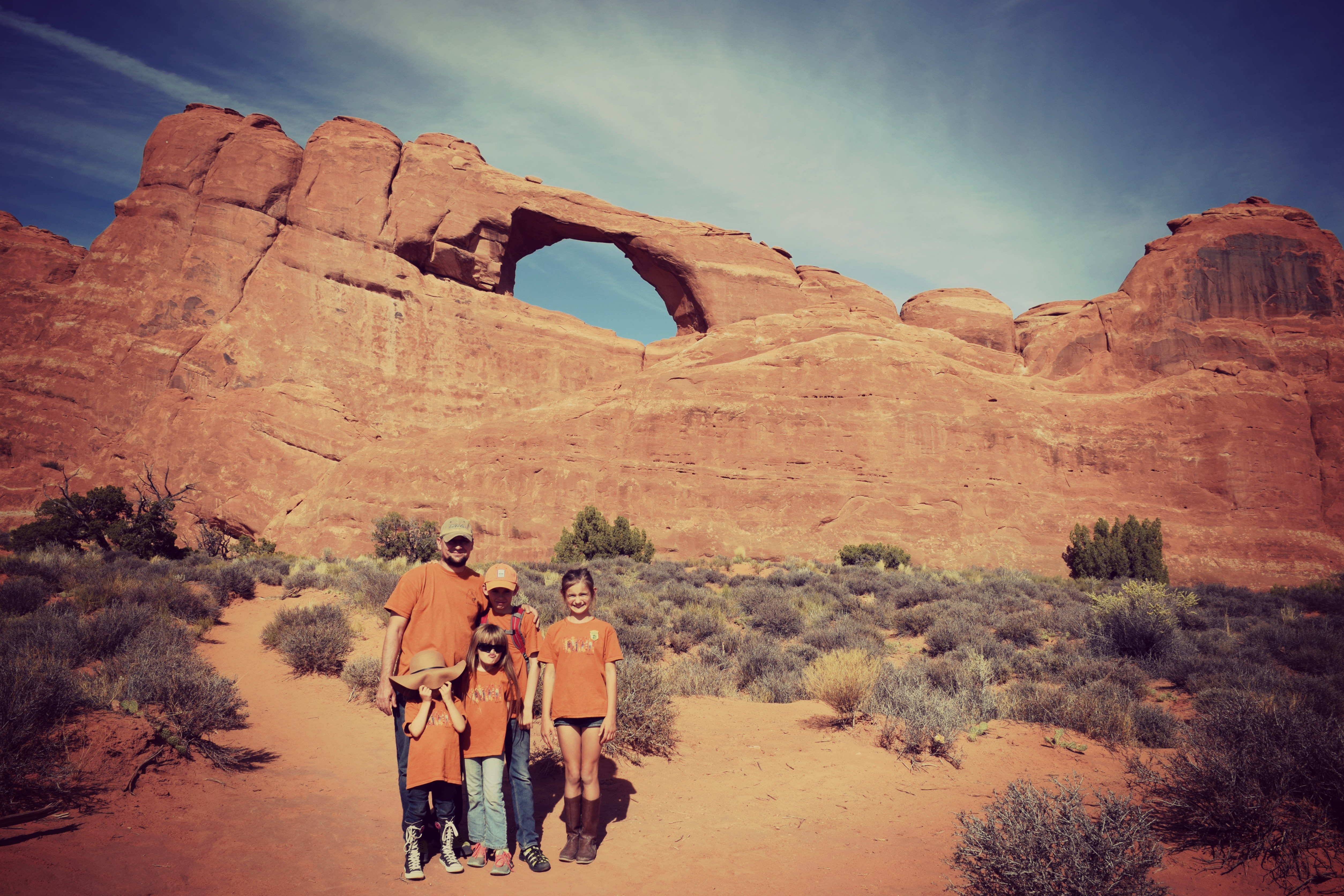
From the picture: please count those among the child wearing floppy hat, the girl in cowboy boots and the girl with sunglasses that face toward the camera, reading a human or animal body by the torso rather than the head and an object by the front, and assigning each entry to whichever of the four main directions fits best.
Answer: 3

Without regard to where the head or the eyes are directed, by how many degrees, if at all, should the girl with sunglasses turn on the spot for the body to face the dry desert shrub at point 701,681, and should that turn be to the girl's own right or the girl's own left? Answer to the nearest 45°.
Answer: approximately 135° to the girl's own left

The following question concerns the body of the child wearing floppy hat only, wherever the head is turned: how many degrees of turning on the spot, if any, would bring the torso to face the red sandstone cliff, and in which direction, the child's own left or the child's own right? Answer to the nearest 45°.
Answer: approximately 180°

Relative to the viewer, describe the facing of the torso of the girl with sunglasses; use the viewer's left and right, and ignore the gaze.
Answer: facing the viewer

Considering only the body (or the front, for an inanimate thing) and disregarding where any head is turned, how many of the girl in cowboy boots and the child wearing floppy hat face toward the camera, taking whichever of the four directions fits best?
2

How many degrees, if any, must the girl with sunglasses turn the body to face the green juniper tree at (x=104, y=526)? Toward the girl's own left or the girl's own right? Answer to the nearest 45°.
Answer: approximately 135° to the girl's own right

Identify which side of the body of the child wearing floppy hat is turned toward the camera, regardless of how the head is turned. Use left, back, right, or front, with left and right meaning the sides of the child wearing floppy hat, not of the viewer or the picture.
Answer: front

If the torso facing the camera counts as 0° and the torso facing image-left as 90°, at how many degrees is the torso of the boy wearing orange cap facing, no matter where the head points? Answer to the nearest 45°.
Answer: approximately 0°

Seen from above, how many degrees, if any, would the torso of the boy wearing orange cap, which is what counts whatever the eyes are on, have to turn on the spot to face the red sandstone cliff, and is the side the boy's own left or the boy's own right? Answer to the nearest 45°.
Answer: approximately 180°
